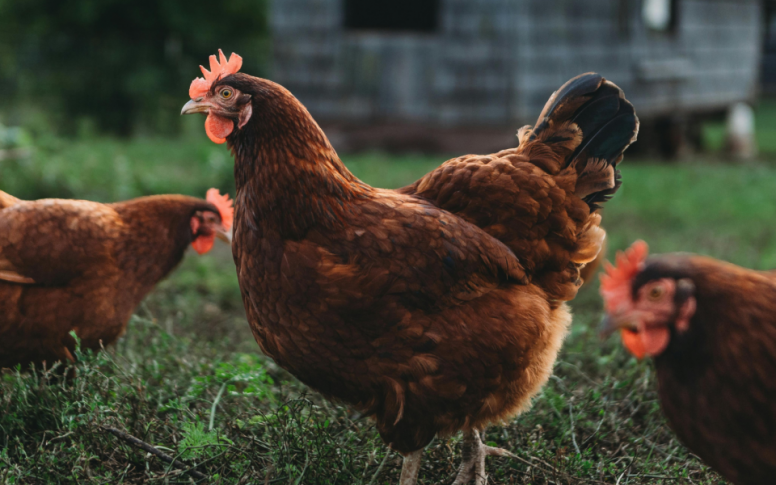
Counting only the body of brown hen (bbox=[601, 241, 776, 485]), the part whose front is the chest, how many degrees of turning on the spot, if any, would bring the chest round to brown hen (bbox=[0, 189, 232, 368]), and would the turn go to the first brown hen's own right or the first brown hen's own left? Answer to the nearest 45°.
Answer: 0° — it already faces it

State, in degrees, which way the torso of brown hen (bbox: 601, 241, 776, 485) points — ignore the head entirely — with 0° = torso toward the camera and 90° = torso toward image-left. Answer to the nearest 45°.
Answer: approximately 90°

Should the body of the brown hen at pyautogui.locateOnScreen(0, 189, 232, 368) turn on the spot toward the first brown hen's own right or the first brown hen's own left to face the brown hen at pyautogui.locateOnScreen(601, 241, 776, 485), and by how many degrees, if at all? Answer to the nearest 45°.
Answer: approximately 45° to the first brown hen's own right

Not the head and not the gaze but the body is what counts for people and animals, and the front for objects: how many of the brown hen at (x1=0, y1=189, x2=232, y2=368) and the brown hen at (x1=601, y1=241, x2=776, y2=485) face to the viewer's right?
1

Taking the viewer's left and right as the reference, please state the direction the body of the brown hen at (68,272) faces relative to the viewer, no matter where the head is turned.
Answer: facing to the right of the viewer
